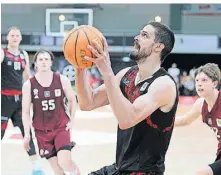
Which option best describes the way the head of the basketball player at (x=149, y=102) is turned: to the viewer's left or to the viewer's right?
to the viewer's left

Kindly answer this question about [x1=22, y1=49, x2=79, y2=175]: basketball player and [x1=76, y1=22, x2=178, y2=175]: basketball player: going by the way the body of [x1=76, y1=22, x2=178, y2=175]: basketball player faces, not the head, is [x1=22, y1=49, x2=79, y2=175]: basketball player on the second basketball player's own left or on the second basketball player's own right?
on the second basketball player's own right

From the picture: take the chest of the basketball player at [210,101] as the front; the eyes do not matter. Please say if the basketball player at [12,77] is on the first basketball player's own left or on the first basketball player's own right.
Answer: on the first basketball player's own right

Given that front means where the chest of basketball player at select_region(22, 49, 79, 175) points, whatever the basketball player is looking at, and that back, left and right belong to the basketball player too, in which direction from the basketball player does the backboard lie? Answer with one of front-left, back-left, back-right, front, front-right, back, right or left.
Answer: back

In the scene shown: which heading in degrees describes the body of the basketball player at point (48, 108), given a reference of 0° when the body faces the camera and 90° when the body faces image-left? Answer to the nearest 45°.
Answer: approximately 0°

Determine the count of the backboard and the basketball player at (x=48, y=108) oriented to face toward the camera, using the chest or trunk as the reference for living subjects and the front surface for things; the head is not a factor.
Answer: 2

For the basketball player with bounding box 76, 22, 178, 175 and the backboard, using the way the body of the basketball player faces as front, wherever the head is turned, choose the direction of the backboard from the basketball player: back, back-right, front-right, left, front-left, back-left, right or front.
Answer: back-right

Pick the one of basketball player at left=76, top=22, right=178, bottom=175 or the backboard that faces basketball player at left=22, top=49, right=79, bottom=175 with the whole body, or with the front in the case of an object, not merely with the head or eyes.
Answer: the backboard

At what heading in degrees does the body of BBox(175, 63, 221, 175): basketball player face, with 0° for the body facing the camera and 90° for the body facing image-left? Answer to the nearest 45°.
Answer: approximately 45°

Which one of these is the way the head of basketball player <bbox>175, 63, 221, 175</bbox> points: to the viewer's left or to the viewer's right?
to the viewer's left

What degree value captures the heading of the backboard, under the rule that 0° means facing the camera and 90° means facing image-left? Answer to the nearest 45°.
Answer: approximately 0°
